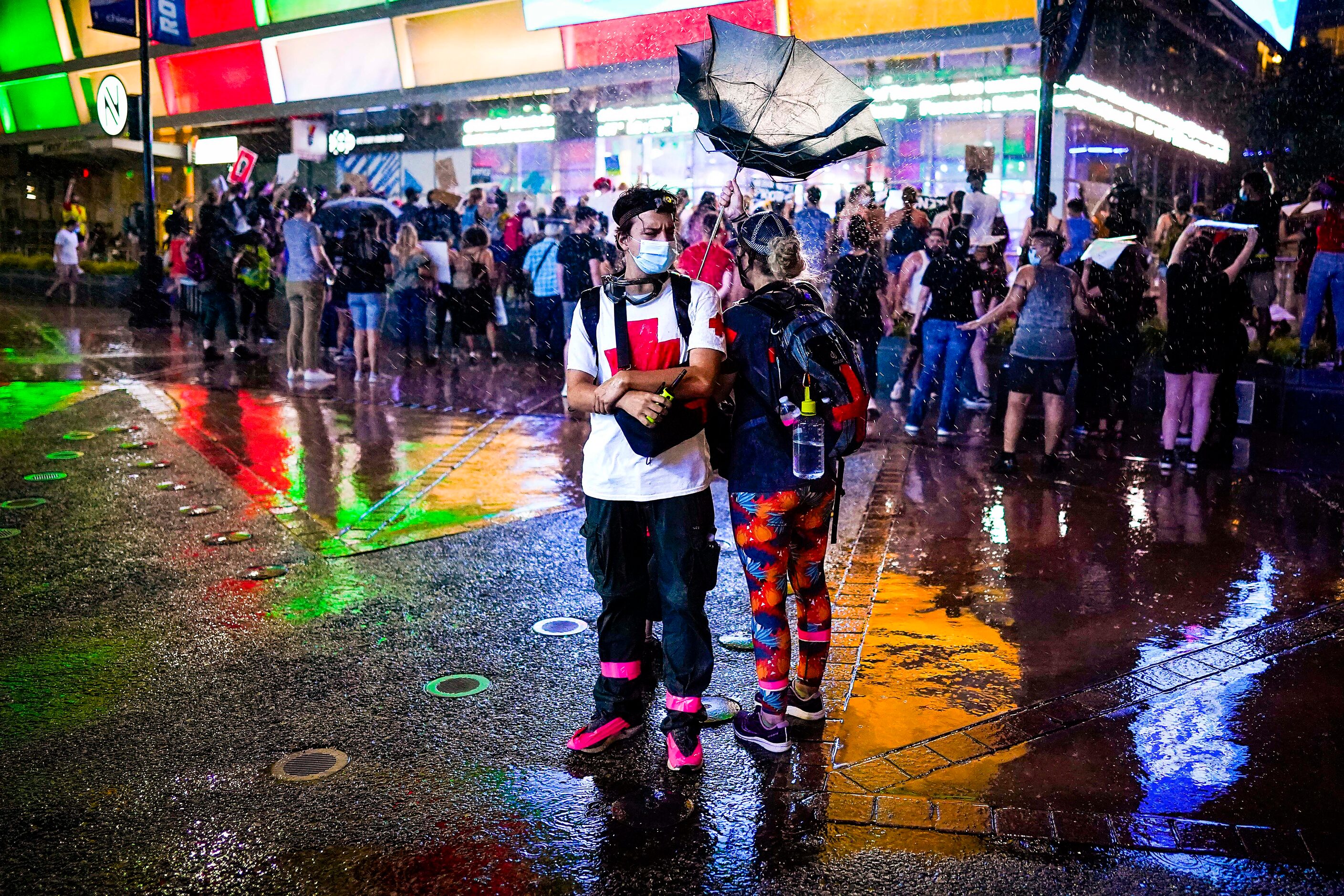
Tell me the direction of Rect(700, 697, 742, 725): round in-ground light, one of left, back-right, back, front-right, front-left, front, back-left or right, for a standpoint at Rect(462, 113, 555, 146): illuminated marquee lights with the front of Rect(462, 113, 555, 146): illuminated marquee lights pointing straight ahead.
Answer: front

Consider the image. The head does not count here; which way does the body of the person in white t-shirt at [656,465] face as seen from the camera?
toward the camera

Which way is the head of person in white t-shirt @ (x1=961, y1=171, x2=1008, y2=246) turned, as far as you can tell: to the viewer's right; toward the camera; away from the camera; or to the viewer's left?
away from the camera

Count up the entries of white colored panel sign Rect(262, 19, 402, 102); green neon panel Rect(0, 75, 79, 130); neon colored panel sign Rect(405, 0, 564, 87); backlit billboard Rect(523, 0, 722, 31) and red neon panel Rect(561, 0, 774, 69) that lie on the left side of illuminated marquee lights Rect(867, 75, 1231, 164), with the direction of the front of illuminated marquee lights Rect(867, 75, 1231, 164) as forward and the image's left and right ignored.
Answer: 0

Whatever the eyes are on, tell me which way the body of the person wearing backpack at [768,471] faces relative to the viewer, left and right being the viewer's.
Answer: facing away from the viewer and to the left of the viewer

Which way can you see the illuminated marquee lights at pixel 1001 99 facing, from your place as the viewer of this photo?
facing the viewer

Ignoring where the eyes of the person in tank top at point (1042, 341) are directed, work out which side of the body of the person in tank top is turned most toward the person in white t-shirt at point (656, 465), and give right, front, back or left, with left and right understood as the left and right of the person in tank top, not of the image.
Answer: back

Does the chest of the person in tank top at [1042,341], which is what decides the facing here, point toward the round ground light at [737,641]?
no

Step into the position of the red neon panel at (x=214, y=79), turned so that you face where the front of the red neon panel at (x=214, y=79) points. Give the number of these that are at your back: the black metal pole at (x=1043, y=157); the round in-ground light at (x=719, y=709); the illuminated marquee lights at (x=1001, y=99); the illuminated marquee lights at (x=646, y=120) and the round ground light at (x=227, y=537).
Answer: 0

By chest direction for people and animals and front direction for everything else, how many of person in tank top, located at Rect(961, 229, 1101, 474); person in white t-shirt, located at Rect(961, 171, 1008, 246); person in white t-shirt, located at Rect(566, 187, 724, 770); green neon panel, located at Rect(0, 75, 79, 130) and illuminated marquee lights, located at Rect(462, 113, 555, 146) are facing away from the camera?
2

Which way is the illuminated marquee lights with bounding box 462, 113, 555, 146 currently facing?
toward the camera

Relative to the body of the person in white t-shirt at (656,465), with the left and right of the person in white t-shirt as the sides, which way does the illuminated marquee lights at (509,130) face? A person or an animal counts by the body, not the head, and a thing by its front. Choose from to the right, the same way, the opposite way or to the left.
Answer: the same way

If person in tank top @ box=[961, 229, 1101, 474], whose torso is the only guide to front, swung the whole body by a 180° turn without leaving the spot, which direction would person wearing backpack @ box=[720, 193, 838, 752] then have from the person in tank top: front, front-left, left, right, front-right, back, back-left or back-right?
front

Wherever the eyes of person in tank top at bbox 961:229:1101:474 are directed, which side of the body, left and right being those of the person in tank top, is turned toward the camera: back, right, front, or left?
back

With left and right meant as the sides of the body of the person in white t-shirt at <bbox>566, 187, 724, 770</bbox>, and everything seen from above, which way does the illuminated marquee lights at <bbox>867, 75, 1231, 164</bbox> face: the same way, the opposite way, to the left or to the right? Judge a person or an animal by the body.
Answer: the same way

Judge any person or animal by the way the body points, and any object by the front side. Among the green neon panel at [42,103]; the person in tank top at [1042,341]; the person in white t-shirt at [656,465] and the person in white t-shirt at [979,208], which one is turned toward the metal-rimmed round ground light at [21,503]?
the green neon panel

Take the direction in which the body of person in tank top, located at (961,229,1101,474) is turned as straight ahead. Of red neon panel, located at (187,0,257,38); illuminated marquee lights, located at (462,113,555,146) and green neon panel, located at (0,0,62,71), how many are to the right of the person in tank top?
0
